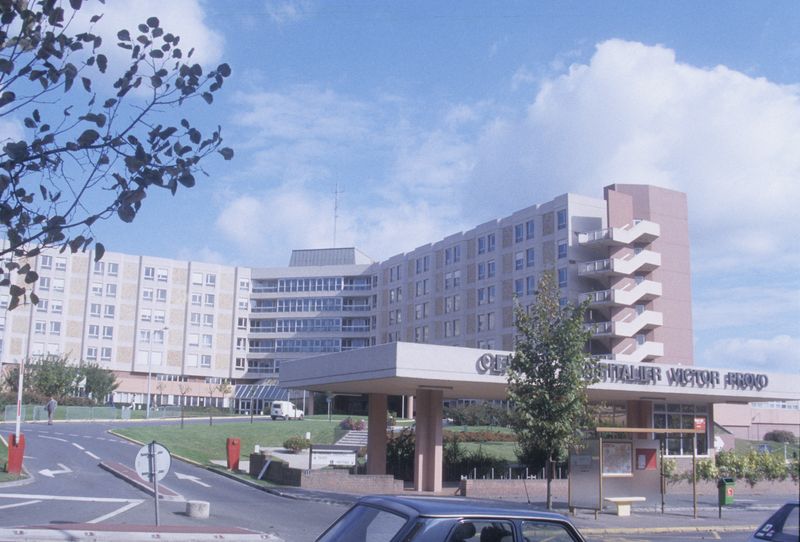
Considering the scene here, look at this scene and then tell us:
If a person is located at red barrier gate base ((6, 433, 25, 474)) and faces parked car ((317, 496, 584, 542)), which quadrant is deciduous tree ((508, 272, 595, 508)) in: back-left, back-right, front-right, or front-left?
front-left

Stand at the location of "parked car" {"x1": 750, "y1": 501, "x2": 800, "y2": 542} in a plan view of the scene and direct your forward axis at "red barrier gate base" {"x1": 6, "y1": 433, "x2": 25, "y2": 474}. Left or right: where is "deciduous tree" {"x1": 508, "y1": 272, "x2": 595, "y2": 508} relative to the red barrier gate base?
right

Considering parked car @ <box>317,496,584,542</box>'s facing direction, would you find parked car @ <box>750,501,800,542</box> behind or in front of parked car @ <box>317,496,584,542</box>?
in front

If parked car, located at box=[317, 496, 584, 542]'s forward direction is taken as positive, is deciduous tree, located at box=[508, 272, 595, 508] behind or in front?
in front

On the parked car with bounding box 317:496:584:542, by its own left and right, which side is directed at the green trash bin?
front

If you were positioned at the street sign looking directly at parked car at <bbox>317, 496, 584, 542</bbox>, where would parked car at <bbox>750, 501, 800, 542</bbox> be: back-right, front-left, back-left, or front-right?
front-left

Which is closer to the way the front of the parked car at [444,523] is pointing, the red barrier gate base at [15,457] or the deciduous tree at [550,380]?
the deciduous tree

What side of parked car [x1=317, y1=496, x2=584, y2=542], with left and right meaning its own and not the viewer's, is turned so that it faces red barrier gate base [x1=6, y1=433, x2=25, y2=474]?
left
